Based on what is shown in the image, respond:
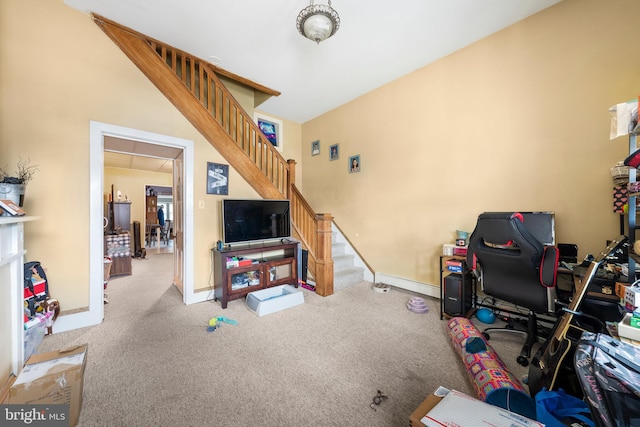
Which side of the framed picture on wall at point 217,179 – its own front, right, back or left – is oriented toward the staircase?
left

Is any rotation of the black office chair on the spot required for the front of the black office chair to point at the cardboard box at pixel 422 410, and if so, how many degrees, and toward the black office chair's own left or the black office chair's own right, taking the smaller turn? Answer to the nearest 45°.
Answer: approximately 135° to the black office chair's own right

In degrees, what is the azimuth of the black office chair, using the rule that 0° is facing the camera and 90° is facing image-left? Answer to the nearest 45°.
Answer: approximately 225°

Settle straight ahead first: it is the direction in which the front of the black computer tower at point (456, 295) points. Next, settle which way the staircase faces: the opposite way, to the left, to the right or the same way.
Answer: to the left

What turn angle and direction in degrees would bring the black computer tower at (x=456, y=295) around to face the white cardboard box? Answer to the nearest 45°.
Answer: approximately 45° to its left

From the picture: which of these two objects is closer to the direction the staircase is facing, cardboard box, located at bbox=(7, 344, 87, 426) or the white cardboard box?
the white cardboard box

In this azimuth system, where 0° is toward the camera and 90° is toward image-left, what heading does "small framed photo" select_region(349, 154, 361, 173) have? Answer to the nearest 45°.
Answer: approximately 45°

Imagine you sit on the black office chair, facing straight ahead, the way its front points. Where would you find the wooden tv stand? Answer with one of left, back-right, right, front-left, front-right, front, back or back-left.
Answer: back-left
